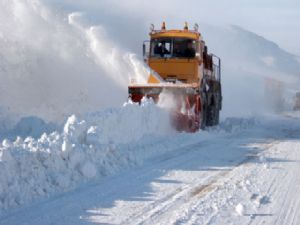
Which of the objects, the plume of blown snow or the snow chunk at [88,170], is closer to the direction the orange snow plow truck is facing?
the snow chunk

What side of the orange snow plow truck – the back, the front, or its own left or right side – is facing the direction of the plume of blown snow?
right

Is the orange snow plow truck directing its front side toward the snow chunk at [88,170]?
yes

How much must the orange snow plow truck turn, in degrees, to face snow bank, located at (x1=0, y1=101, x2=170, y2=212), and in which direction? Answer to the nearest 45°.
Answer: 0° — it already faces it

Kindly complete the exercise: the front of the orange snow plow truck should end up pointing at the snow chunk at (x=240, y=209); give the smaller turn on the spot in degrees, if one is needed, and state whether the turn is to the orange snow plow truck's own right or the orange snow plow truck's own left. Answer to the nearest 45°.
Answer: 0° — it already faces it

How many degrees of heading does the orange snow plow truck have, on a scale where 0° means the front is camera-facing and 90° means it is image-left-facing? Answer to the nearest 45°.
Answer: approximately 0°
